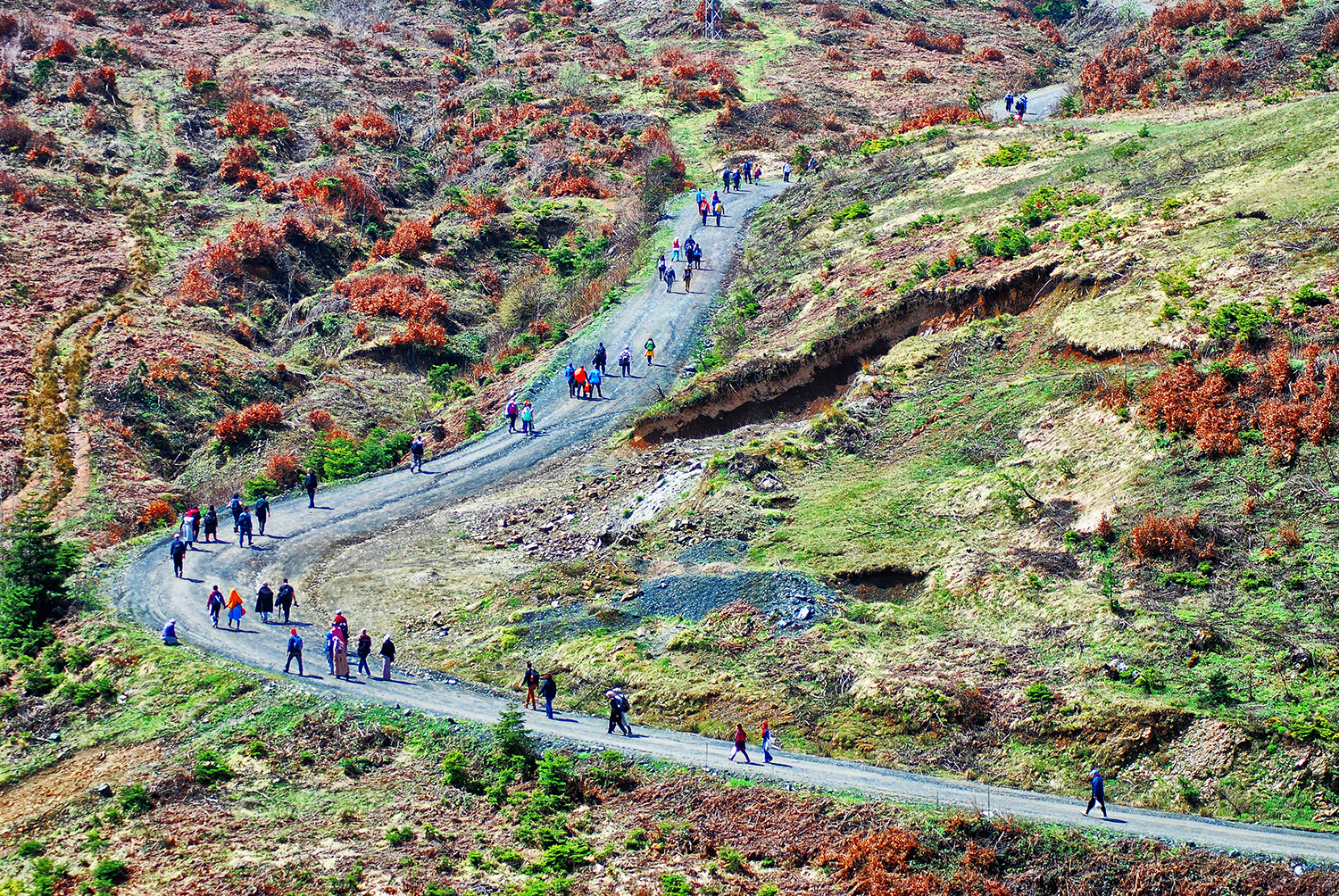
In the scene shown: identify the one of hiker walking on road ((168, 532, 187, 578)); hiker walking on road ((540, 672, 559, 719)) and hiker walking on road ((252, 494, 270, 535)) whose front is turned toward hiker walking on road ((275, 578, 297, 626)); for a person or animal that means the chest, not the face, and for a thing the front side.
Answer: hiker walking on road ((540, 672, 559, 719))

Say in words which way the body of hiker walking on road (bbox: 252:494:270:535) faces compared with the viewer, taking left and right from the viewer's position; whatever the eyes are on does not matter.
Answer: facing away from the viewer and to the right of the viewer

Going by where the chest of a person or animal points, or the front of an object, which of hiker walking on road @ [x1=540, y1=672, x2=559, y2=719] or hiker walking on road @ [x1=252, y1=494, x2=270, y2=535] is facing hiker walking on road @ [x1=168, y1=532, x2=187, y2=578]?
hiker walking on road @ [x1=540, y1=672, x2=559, y2=719]

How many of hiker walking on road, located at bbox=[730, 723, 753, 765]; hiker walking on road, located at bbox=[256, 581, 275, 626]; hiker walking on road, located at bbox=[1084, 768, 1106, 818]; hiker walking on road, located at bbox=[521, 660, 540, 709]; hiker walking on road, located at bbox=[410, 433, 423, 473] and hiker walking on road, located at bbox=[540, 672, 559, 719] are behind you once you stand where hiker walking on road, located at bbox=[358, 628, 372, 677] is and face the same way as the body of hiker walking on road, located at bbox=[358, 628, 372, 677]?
4

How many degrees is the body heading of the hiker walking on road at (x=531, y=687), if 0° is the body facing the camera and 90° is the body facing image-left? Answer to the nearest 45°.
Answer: approximately 135°

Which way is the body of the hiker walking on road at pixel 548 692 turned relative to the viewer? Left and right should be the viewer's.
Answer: facing away from the viewer and to the left of the viewer

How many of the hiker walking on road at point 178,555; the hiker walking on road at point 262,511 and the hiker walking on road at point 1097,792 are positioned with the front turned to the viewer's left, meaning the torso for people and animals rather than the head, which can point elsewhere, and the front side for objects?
1

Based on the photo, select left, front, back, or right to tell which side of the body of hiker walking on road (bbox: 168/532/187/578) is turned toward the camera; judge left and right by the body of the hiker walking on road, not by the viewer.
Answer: back

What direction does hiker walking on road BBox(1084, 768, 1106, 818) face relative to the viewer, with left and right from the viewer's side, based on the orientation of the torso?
facing to the left of the viewer

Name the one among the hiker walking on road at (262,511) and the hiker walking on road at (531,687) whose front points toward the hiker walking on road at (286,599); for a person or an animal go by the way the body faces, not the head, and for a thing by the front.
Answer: the hiker walking on road at (531,687)

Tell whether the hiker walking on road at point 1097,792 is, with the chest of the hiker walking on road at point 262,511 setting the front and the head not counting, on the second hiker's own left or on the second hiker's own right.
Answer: on the second hiker's own right

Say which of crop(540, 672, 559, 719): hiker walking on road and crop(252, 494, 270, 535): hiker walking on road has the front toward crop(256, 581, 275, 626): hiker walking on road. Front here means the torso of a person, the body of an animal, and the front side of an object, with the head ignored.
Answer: crop(540, 672, 559, 719): hiker walking on road

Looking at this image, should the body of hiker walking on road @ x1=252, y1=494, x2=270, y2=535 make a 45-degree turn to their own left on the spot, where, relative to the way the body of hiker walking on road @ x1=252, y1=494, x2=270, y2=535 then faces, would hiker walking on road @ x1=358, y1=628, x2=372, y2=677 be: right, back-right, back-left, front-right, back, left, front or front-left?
back

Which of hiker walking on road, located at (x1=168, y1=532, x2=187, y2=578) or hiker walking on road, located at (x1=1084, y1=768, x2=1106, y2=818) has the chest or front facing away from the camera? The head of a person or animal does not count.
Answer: hiker walking on road, located at (x1=168, y1=532, x2=187, y2=578)

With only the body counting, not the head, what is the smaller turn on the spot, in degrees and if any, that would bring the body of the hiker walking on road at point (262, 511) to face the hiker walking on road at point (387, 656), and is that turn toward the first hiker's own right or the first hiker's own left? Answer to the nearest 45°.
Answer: approximately 135° to the first hiker's own right

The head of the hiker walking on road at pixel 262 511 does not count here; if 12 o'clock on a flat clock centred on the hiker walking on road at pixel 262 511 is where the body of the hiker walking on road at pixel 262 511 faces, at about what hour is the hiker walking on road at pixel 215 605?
the hiker walking on road at pixel 215 605 is roughly at 5 o'clock from the hiker walking on road at pixel 262 511.
